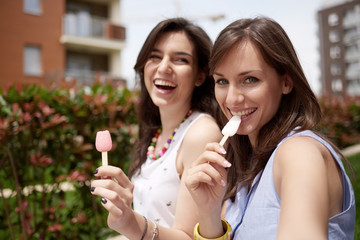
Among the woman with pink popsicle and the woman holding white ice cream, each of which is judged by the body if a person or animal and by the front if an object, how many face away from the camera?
0

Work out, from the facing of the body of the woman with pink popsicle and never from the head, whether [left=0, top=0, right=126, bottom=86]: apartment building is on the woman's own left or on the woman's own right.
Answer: on the woman's own right

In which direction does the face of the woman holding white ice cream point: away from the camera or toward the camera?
toward the camera

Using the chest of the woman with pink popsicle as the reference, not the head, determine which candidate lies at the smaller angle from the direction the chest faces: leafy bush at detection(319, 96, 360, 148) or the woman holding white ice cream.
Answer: the woman holding white ice cream

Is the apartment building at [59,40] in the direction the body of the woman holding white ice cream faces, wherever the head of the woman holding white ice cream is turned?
no

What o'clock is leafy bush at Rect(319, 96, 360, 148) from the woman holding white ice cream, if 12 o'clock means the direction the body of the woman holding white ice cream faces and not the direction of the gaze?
The leafy bush is roughly at 5 o'clock from the woman holding white ice cream.

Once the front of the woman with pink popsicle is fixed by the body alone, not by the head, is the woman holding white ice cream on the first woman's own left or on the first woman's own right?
on the first woman's own left

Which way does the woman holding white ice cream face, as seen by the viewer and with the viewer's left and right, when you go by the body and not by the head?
facing the viewer and to the left of the viewer

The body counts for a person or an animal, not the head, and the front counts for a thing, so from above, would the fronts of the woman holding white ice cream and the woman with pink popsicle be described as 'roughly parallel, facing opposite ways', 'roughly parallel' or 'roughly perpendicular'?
roughly parallel

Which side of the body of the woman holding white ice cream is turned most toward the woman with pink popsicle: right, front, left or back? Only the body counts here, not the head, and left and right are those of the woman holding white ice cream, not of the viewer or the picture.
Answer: right

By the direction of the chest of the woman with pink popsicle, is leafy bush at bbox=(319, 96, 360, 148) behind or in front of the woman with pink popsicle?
behind

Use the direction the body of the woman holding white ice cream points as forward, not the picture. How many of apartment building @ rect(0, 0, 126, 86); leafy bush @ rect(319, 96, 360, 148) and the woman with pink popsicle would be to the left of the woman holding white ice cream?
0
